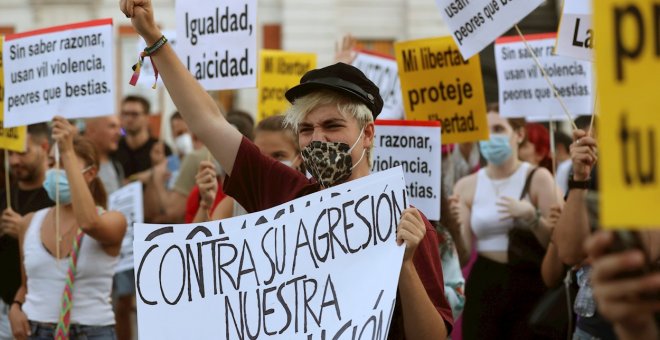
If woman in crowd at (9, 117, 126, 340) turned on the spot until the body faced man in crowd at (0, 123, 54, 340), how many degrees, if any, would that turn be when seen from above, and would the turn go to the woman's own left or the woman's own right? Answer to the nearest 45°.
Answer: approximately 135° to the woman's own right

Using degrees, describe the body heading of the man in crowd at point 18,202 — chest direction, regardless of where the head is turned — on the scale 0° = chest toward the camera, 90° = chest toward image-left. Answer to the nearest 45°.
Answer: approximately 45°

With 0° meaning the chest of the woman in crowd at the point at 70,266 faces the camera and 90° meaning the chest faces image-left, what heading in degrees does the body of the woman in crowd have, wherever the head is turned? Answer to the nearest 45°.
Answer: approximately 45°

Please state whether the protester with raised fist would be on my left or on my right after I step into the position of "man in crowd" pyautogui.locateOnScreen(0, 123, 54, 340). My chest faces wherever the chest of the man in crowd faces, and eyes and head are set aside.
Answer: on my left

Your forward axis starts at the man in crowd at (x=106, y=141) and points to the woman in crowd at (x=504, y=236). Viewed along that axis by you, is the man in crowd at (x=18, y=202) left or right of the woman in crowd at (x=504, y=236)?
right

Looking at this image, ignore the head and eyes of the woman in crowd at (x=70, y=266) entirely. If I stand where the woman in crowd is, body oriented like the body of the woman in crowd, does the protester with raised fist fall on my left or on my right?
on my left

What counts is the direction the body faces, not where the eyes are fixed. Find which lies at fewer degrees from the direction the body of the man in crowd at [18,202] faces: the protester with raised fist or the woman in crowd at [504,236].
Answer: the protester with raised fist
